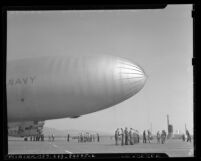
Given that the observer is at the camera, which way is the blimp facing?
facing to the right of the viewer
